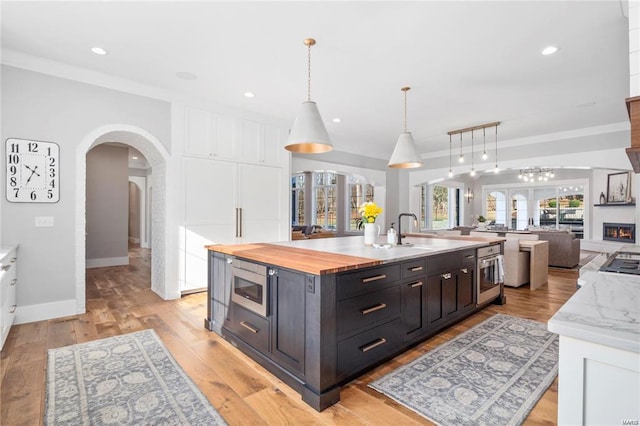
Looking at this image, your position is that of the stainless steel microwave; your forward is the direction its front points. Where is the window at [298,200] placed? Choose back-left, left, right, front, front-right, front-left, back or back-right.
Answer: back-right

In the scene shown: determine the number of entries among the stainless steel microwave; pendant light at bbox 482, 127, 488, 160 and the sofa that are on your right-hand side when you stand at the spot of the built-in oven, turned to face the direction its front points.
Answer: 1

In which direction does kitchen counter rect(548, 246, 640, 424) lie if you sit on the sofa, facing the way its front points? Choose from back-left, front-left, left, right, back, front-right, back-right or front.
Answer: back-right

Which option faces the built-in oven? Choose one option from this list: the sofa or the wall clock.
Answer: the wall clock

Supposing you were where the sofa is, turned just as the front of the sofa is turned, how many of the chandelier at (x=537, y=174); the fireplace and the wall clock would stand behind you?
1

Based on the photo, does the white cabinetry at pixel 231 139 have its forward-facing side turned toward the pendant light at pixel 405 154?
yes

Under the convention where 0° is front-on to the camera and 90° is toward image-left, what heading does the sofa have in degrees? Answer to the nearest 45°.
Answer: approximately 225°

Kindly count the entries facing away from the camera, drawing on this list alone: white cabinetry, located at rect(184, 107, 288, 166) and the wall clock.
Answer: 0

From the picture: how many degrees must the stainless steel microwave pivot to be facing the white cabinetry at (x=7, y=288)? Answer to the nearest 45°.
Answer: approximately 45° to its right

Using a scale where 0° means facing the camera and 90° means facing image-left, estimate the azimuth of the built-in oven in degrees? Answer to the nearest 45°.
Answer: approximately 315°

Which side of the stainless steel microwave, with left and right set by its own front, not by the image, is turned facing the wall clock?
right

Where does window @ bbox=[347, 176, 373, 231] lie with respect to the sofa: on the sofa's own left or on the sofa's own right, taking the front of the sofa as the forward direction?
on the sofa's own left
